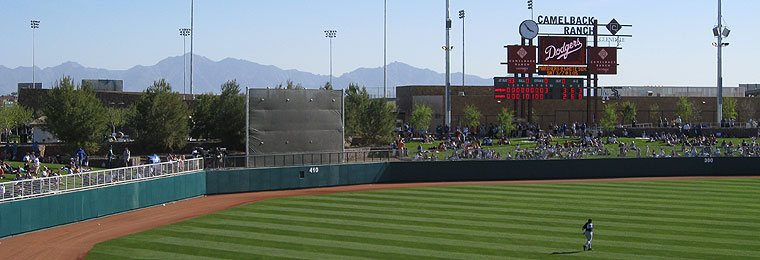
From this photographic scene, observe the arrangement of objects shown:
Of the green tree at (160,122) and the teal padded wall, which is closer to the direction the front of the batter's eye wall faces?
the teal padded wall

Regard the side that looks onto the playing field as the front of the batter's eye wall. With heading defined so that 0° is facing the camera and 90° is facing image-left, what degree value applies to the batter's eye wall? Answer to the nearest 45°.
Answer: approximately 0°

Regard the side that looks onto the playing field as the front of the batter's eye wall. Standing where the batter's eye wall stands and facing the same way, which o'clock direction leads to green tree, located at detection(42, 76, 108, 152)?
The green tree is roughly at 4 o'clock from the batter's eye wall.

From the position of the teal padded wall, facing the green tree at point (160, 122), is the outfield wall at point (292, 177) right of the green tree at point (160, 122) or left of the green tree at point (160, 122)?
right

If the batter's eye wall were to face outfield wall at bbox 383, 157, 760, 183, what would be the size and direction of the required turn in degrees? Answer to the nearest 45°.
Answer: approximately 90° to its left

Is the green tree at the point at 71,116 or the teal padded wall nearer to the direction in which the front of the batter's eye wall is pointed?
the teal padded wall

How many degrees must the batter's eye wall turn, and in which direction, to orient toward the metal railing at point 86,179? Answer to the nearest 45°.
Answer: approximately 45° to its right
